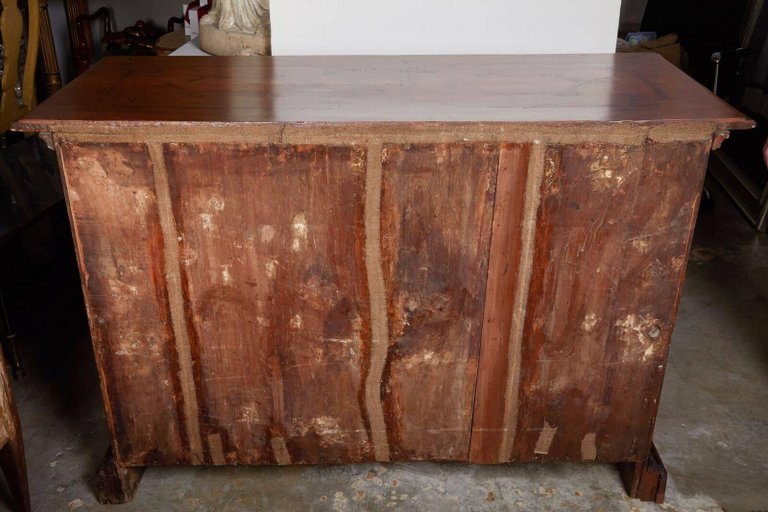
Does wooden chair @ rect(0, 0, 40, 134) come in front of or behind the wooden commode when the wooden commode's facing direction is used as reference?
in front

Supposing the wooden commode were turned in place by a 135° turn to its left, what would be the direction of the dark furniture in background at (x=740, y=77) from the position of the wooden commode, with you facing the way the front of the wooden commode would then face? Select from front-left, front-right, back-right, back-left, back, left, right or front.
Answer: back

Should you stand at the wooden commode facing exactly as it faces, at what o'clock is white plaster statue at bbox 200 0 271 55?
The white plaster statue is roughly at 11 o'clock from the wooden commode.

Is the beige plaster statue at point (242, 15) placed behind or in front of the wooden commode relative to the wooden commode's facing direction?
in front

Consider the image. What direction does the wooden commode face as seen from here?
away from the camera

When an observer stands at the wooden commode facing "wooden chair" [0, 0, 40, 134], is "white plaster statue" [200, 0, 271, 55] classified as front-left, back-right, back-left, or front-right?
front-right
